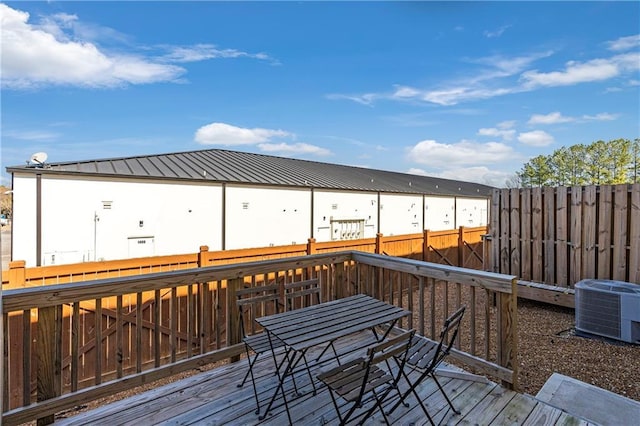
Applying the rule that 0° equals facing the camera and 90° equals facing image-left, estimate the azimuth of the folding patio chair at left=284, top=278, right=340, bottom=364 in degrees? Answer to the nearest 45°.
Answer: approximately 315°

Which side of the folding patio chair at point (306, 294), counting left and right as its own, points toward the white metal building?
back

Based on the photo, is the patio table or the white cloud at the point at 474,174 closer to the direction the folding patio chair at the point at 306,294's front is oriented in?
the patio table

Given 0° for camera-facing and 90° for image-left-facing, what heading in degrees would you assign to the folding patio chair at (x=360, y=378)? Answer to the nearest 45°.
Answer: approximately 135°

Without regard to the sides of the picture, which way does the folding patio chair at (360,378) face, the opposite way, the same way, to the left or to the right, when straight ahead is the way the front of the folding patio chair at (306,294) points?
the opposite way

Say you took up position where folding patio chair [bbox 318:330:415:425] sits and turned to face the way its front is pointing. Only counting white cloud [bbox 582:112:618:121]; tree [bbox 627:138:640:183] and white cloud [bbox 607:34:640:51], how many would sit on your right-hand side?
3

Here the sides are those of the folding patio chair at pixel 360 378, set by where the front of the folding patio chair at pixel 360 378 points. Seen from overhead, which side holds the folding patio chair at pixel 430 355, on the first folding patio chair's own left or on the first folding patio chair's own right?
on the first folding patio chair's own right

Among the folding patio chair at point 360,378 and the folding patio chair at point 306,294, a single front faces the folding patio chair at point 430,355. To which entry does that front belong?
the folding patio chair at point 306,294

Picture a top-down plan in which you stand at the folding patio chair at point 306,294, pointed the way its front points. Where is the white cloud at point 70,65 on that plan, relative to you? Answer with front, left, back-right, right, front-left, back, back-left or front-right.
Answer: back

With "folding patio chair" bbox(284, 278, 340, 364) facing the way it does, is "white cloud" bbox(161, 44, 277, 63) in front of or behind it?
behind

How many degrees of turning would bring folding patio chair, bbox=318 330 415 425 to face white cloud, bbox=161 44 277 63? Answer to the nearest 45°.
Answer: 0° — it already faces it

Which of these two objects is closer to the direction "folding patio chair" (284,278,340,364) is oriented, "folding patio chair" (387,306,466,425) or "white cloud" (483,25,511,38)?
the folding patio chair

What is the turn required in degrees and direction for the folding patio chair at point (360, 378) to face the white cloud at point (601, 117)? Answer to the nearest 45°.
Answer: approximately 90° to its right
